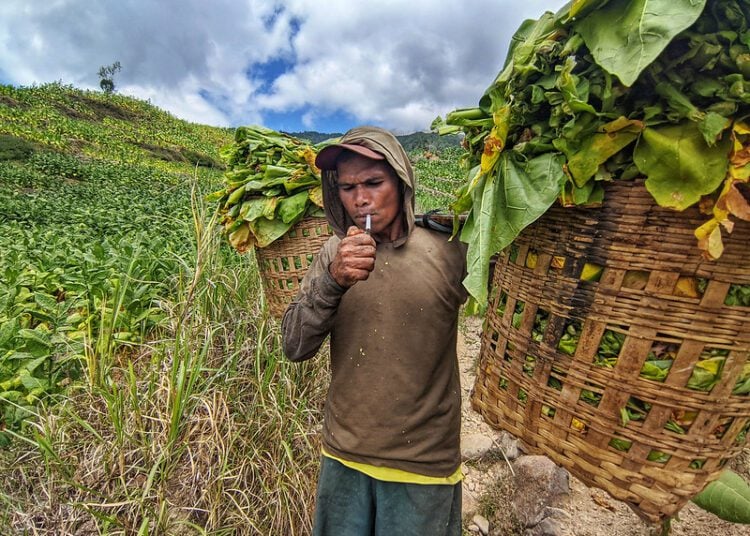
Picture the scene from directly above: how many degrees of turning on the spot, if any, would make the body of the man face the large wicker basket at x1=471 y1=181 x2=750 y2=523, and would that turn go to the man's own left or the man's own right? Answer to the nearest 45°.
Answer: approximately 45° to the man's own left

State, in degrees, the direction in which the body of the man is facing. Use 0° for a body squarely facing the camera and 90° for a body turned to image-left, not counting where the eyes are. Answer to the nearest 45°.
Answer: approximately 0°
